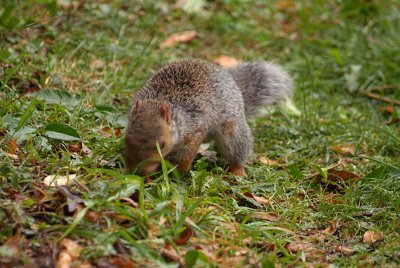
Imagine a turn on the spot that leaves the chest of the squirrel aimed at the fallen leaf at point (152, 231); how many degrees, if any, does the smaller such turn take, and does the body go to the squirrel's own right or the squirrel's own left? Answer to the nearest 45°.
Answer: approximately 45° to the squirrel's own left

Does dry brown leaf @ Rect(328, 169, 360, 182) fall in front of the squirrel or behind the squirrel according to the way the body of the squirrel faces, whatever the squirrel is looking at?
behind

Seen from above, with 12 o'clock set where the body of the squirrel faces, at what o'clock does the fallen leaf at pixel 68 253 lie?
The fallen leaf is roughly at 11 o'clock from the squirrel.

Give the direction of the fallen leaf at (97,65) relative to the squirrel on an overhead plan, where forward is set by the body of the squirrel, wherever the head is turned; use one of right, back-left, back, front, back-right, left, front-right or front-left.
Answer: right

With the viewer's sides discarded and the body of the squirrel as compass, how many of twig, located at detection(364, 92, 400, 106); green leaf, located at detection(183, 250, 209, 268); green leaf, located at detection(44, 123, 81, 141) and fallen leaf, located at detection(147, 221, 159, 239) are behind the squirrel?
1

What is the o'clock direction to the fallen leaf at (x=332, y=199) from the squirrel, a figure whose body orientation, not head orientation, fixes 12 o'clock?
The fallen leaf is roughly at 8 o'clock from the squirrel.

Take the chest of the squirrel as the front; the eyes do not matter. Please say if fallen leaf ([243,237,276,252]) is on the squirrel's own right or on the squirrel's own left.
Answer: on the squirrel's own left

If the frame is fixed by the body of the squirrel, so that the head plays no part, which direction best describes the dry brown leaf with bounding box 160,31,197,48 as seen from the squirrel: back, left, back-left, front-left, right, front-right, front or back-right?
back-right

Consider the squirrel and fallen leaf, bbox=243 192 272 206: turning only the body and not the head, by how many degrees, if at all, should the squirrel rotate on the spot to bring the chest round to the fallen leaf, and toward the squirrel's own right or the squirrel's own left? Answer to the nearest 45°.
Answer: approximately 90° to the squirrel's own left

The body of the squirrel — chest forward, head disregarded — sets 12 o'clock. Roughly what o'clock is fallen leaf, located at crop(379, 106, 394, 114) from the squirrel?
The fallen leaf is roughly at 6 o'clock from the squirrel.

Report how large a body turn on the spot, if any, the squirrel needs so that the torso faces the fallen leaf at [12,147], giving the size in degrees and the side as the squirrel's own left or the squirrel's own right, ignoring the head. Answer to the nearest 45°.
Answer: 0° — it already faces it

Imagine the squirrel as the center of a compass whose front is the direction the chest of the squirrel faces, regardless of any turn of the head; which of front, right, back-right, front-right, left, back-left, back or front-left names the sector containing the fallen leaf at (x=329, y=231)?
left

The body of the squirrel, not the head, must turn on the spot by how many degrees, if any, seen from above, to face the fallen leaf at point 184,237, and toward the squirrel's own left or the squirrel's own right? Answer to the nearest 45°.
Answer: approximately 45° to the squirrel's own left

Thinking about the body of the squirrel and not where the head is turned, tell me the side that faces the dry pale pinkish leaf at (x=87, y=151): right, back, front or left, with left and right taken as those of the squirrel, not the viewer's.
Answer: front

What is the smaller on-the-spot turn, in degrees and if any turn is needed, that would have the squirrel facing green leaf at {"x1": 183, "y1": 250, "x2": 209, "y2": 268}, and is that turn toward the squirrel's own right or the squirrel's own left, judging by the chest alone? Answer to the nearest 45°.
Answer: approximately 45° to the squirrel's own left

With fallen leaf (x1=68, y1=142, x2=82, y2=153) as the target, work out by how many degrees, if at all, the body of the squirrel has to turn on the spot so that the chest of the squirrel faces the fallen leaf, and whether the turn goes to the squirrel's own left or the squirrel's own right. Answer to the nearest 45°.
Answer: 0° — it already faces it

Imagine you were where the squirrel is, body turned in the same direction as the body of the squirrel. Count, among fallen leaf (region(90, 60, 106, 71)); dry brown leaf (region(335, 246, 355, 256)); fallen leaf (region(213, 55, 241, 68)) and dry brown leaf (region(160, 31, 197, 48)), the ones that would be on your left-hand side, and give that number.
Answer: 1

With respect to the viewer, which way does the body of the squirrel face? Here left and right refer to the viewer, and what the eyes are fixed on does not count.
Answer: facing the viewer and to the left of the viewer
